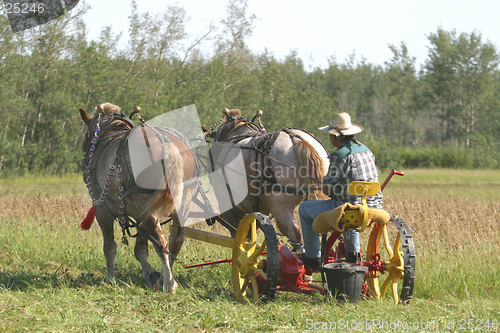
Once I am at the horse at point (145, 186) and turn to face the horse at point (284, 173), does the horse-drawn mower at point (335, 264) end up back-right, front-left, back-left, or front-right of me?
front-right

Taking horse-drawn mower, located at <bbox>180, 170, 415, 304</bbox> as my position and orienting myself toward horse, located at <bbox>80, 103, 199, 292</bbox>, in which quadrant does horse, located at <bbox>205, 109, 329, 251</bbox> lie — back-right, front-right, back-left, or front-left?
front-right

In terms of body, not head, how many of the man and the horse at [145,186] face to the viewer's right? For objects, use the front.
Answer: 0

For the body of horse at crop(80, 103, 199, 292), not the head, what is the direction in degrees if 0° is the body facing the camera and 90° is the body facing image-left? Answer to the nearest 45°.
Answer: approximately 135°

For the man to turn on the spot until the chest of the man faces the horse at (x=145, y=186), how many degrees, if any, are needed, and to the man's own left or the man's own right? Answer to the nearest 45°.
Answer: approximately 45° to the man's own left

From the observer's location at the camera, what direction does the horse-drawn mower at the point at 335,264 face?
facing away from the viewer and to the left of the viewer

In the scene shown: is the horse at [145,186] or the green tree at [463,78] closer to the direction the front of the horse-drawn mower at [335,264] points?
the horse

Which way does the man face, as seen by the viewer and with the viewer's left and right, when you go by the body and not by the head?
facing away from the viewer and to the left of the viewer

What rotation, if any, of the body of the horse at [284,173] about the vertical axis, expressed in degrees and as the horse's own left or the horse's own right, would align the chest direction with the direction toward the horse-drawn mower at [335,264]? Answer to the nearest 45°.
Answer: approximately 135° to the horse's own left

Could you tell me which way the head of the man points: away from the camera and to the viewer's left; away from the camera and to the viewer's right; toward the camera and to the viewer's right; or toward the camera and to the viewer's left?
away from the camera and to the viewer's left

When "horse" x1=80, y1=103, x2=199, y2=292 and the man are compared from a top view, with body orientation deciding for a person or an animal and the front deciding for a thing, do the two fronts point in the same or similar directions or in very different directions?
same or similar directions

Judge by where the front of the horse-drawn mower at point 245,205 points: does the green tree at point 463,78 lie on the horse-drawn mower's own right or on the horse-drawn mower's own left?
on the horse-drawn mower's own right
